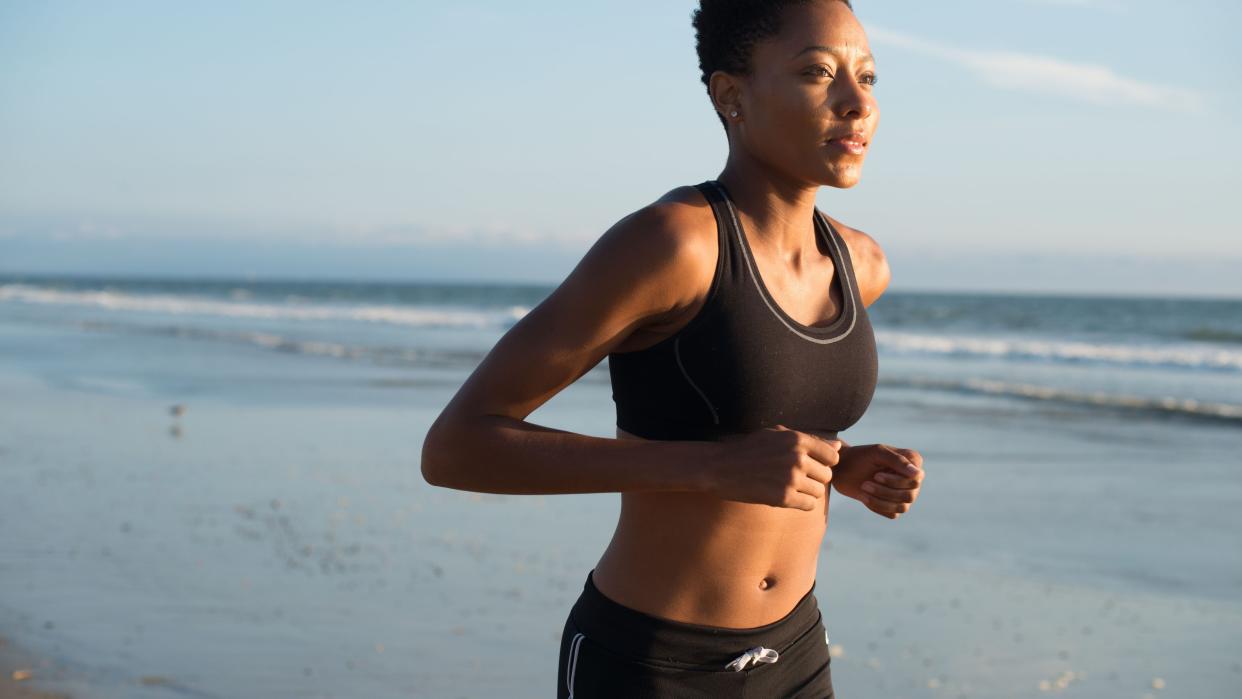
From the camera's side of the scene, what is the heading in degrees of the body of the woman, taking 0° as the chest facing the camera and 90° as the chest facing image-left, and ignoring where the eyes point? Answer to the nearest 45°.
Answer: approximately 315°
